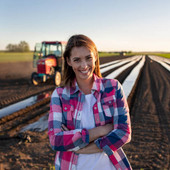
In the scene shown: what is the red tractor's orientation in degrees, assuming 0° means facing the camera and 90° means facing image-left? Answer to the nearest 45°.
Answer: approximately 45°

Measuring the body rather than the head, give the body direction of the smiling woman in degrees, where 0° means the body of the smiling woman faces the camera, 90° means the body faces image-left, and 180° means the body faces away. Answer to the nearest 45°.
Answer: approximately 0°
